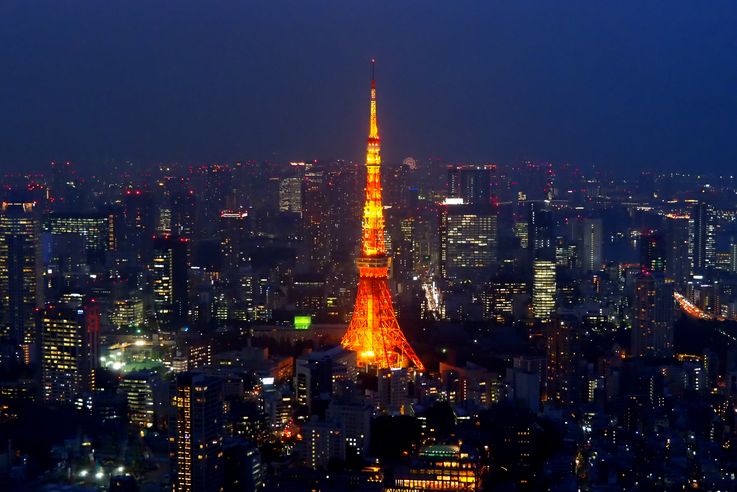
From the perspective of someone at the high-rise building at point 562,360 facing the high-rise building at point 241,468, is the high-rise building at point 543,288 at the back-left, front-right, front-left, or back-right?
back-right

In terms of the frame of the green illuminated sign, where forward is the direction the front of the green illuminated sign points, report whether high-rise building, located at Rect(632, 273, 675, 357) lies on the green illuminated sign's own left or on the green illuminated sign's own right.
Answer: on the green illuminated sign's own left

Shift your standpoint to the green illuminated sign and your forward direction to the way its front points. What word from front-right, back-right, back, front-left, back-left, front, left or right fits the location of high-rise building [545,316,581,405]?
front-left

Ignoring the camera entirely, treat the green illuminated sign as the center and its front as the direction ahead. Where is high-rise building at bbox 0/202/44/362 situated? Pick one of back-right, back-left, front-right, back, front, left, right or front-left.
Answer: right

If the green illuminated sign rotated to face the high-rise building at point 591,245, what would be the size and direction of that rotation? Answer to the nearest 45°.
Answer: approximately 90° to its left

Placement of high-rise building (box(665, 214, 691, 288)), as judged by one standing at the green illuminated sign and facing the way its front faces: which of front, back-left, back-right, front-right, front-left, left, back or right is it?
left

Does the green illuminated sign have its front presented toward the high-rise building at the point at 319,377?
yes

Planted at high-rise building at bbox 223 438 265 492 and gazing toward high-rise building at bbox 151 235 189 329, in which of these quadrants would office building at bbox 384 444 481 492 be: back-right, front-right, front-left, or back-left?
back-right

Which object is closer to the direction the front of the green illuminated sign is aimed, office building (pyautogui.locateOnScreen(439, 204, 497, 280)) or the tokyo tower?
the tokyo tower

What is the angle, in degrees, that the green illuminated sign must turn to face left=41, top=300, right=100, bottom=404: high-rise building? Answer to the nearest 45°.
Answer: approximately 45° to its right

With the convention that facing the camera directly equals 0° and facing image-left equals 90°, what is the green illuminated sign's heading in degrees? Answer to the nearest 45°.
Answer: approximately 0°

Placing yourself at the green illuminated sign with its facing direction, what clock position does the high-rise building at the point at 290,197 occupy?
The high-rise building is roughly at 6 o'clock from the green illuminated sign.

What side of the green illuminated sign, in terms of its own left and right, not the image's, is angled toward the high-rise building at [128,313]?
right
